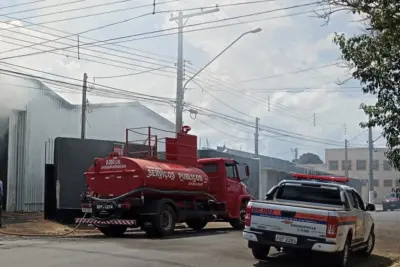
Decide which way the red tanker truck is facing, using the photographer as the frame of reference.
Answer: facing away from the viewer and to the right of the viewer

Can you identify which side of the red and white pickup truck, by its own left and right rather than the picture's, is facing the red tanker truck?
left

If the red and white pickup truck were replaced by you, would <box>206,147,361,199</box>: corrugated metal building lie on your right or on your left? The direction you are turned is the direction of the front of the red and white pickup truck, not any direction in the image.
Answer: on your left

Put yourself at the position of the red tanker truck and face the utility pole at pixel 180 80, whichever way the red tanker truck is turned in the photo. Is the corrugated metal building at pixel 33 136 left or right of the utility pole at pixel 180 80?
left

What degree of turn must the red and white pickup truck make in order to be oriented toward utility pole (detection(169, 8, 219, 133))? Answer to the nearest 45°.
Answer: approximately 45° to its left

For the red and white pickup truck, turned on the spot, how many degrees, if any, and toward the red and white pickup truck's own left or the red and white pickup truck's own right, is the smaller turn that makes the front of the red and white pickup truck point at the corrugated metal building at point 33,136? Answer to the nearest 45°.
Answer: approximately 90° to the red and white pickup truck's own left

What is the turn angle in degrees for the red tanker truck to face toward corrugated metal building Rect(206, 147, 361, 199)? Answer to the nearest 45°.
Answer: approximately 45° to its left

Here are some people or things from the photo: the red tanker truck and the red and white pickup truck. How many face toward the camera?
0
